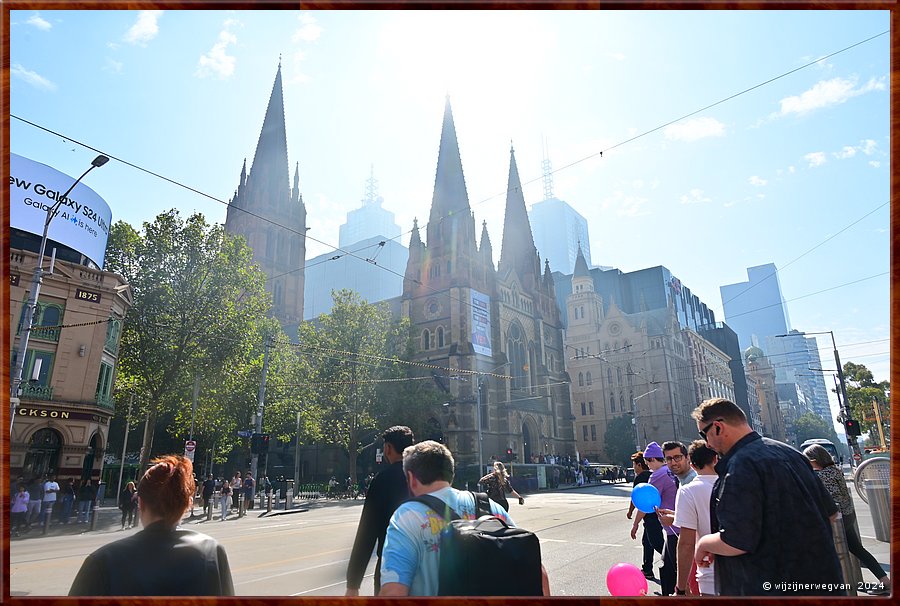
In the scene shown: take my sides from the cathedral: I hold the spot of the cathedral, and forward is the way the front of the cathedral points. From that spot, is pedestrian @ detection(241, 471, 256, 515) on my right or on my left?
on my right

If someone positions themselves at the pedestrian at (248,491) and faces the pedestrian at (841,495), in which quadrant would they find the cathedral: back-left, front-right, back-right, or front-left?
back-left

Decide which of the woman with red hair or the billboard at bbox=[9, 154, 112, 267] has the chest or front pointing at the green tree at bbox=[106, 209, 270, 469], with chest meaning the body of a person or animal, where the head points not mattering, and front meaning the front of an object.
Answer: the woman with red hair

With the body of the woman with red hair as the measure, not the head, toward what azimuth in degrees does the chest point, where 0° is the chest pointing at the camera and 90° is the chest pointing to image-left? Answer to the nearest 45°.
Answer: approximately 180°

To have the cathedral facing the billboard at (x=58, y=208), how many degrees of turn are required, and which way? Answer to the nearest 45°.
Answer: approximately 45° to its right

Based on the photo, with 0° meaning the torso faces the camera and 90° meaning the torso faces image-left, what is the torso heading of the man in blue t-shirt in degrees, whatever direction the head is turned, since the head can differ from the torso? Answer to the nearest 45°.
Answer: approximately 135°
